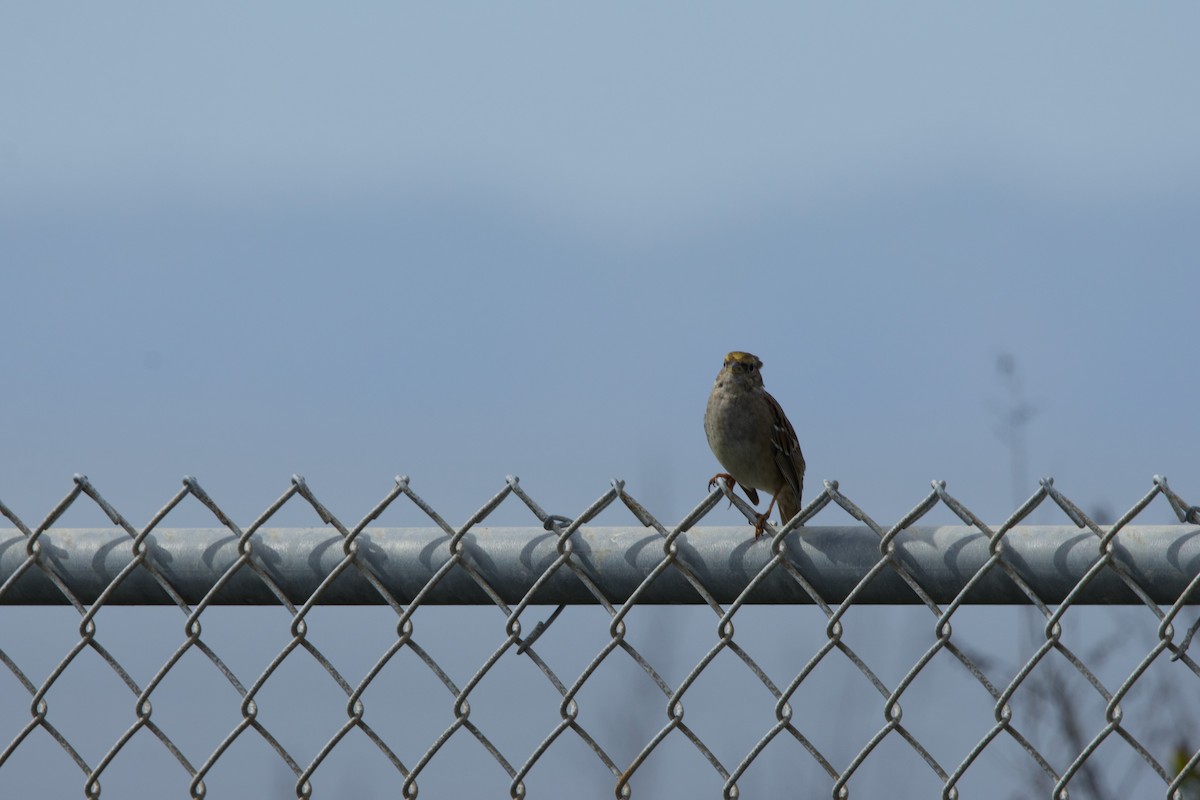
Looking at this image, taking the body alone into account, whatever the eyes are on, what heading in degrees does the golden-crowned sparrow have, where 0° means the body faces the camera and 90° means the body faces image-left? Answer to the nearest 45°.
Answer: approximately 45°
